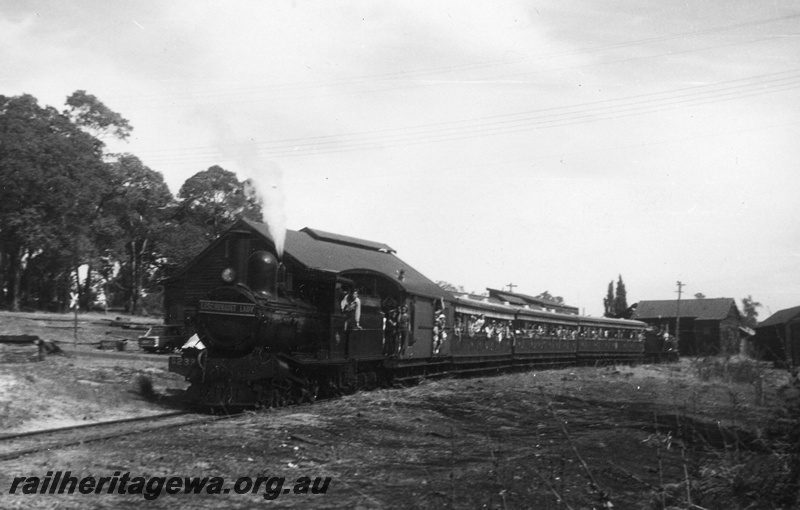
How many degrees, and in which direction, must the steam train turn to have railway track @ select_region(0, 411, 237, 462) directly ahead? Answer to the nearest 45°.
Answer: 0° — it already faces it

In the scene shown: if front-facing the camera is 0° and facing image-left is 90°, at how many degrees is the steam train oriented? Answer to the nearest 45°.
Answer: approximately 45°

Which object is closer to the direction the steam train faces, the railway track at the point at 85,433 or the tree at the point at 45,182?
the railway track

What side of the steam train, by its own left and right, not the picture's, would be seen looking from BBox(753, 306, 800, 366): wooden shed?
back

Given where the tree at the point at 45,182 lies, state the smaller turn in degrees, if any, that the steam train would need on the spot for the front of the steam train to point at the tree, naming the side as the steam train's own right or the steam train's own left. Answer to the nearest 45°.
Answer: approximately 90° to the steam train's own right

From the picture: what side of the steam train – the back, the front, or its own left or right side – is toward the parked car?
right

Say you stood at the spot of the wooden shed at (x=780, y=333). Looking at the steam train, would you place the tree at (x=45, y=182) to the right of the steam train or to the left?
right
